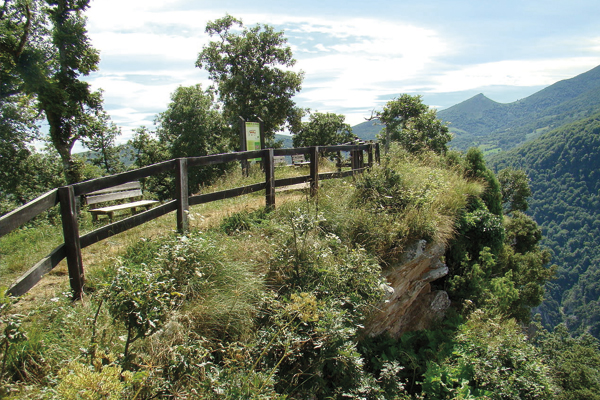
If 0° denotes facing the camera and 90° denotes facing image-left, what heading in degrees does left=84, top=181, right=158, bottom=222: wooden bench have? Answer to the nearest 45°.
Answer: approximately 315°

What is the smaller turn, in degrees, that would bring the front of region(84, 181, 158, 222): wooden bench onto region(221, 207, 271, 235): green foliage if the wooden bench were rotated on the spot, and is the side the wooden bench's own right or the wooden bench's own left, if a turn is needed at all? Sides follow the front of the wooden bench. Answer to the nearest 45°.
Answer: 0° — it already faces it

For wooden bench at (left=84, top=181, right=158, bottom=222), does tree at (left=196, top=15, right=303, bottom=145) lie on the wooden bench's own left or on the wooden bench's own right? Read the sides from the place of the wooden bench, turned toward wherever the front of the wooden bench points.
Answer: on the wooden bench's own left

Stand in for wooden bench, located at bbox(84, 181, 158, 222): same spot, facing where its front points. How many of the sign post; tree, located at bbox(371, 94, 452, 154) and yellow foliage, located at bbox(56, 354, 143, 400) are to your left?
2

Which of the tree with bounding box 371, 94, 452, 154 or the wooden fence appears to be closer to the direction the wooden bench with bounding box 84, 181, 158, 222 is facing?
the wooden fence

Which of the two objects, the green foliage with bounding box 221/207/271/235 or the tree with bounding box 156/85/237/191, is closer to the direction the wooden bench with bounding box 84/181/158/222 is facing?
the green foliage

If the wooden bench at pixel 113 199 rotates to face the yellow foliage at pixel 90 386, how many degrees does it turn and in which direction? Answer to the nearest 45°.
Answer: approximately 45° to its right

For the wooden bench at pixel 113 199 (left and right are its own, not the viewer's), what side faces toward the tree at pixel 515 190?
left
